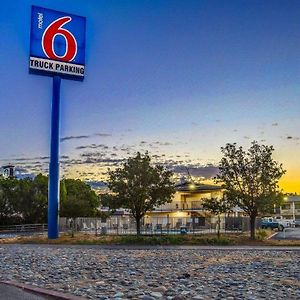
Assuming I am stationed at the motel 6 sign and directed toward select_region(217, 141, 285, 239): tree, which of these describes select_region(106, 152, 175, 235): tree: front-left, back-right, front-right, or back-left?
front-left

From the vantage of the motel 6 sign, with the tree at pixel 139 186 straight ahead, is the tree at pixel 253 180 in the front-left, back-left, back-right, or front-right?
front-right

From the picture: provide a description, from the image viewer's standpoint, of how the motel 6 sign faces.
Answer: facing the viewer and to the right of the viewer
